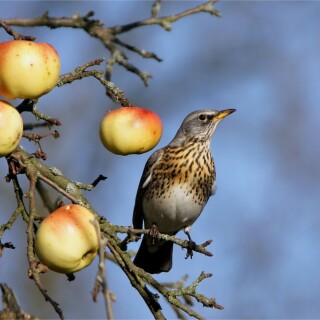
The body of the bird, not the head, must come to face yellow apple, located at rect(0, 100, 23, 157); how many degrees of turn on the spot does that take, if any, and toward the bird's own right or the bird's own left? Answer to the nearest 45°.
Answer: approximately 135° to the bird's own right

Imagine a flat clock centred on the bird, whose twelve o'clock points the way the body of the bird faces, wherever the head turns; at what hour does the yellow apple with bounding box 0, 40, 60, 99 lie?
The yellow apple is roughly at 4 o'clock from the bird.

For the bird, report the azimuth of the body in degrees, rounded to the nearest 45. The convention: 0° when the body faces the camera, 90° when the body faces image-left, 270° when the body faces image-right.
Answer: approximately 315°

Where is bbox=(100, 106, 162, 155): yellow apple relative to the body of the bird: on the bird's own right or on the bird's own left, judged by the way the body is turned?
on the bird's own right
